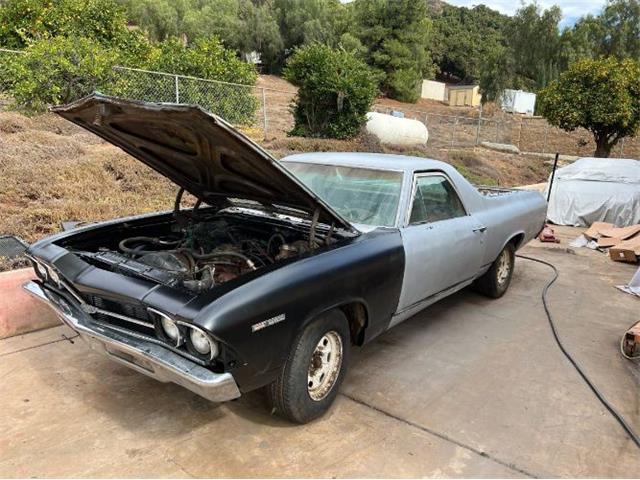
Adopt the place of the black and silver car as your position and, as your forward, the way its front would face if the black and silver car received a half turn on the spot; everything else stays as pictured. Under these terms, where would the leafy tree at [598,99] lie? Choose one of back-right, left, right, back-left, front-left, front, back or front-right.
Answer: front

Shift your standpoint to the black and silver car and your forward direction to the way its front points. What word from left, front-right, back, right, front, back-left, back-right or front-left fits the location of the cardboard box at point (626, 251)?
back

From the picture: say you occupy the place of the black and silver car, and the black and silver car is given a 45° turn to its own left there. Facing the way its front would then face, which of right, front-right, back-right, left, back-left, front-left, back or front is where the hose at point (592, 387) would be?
left

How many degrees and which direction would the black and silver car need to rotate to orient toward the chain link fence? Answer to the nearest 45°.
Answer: approximately 135° to its right

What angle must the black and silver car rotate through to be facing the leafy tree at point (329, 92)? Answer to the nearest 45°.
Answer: approximately 135° to its right

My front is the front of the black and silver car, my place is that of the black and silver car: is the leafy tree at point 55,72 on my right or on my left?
on my right

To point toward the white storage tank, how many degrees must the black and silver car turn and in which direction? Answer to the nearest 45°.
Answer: approximately 135° to its right

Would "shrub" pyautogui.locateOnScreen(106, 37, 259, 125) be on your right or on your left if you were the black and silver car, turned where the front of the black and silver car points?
on your right

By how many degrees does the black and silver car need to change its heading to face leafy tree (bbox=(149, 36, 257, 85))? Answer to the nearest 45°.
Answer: approximately 135° to its right

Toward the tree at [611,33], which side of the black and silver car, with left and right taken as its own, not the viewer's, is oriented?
back

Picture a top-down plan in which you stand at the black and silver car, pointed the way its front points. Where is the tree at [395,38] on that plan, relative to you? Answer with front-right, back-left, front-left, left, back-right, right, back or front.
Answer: back-right

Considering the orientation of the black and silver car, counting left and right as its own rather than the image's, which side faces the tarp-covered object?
back

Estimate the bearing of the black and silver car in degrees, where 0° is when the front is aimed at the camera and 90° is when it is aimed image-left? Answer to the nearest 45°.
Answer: approximately 45°
